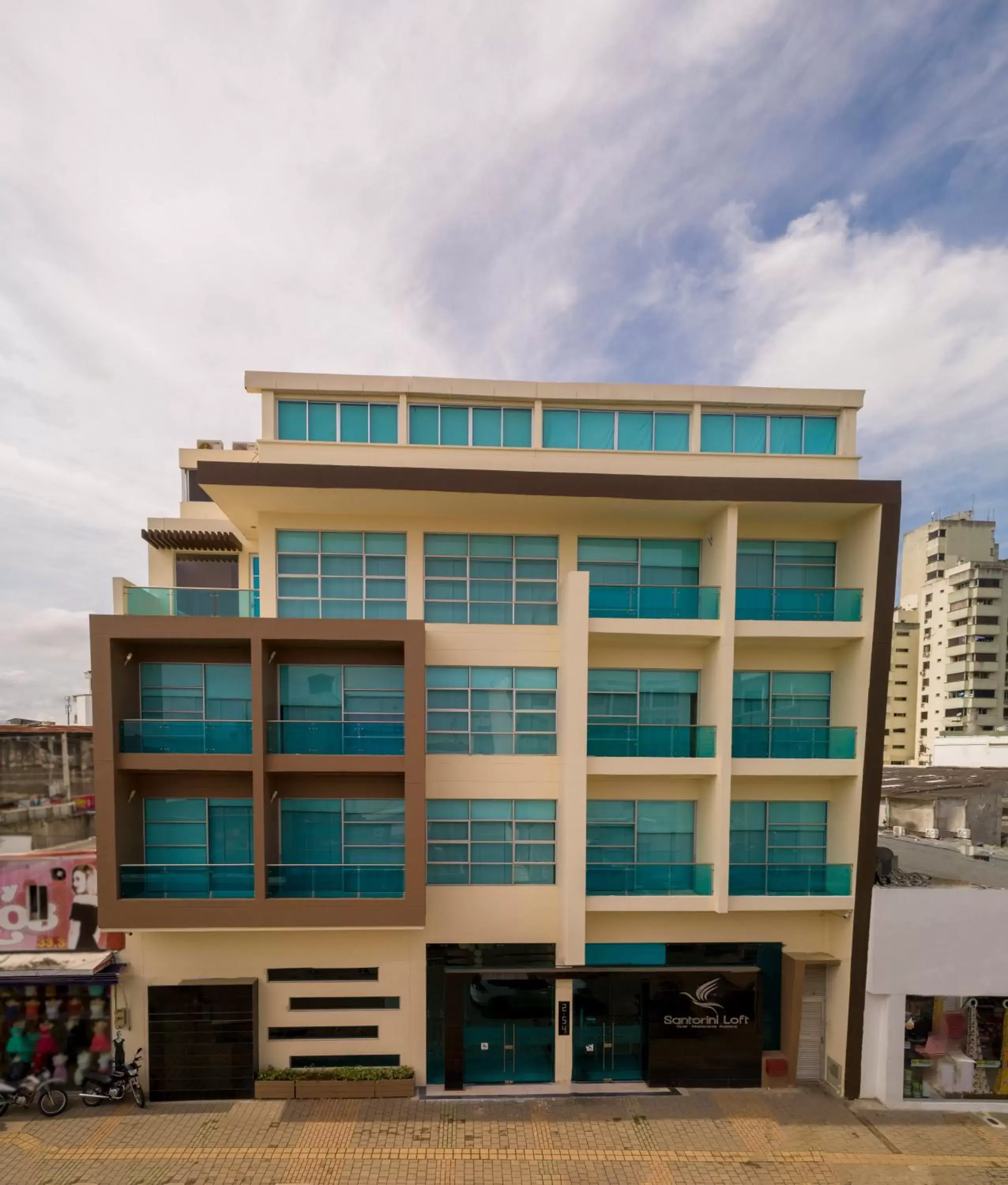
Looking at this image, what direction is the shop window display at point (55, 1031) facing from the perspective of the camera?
toward the camera

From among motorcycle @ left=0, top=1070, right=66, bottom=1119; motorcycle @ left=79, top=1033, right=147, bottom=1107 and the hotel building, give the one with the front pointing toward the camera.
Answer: the hotel building

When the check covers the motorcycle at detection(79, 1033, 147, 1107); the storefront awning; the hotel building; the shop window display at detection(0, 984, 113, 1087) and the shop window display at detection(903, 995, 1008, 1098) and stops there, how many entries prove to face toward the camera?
4

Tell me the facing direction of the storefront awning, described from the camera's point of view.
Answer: facing the viewer

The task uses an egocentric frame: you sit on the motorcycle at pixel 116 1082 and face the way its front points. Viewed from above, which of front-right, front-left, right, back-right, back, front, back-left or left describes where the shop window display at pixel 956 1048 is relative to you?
front-right

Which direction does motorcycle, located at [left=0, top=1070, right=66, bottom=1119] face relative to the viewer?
to the viewer's right

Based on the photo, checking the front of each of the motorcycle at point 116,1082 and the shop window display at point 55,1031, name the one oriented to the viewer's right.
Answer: the motorcycle

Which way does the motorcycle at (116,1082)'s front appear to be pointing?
to the viewer's right

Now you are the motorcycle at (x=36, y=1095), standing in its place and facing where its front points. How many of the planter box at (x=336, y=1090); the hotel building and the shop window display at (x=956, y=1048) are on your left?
0

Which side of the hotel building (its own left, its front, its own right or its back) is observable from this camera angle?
front
